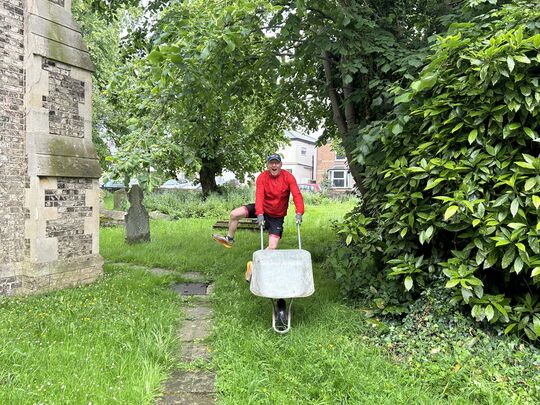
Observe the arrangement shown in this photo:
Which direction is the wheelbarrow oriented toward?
toward the camera

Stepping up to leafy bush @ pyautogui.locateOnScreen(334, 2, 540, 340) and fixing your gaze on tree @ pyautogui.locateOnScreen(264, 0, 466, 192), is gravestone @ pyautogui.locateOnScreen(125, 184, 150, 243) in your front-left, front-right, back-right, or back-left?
front-left

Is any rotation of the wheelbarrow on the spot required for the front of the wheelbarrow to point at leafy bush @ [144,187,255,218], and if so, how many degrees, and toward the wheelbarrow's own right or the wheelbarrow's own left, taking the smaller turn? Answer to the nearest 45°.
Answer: approximately 180°

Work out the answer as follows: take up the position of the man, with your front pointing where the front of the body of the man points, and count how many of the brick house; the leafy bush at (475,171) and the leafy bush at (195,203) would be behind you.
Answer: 2

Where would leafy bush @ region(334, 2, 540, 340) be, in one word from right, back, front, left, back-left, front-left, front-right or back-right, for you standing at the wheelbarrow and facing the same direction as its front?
left

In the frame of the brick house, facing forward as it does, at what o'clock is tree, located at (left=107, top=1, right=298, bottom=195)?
The tree is roughly at 12 o'clock from the brick house.
